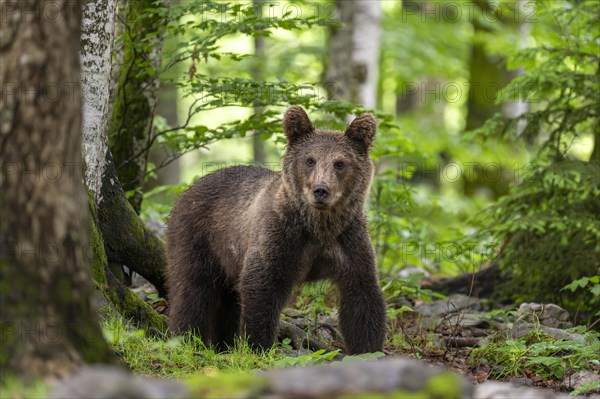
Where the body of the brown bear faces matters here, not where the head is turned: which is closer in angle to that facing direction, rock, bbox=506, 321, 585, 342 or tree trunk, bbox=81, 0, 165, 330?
the rock

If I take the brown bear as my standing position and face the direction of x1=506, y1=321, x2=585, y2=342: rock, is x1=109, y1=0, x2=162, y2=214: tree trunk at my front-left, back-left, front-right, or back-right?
back-left

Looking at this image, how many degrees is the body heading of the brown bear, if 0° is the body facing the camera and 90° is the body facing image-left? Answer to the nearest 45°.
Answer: approximately 315°

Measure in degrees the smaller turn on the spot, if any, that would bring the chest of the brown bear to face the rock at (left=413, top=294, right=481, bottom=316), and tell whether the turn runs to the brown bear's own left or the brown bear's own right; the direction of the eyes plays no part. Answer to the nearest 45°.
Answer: approximately 90° to the brown bear's own left

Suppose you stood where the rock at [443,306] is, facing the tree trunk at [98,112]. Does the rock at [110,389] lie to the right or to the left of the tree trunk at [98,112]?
left

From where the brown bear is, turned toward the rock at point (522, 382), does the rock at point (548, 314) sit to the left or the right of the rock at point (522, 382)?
left

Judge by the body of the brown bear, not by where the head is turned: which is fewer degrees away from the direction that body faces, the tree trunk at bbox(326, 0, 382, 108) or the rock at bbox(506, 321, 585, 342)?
the rock

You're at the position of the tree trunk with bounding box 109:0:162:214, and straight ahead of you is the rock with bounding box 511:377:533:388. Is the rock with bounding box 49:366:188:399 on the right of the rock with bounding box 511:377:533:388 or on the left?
right

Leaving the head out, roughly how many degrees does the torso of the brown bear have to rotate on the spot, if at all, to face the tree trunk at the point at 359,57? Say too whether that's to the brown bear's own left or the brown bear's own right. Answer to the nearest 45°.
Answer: approximately 135° to the brown bear's own left

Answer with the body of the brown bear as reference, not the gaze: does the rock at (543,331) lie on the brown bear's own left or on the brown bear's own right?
on the brown bear's own left

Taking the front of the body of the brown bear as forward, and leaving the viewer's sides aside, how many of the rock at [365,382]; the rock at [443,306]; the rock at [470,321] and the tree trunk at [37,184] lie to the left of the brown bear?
2

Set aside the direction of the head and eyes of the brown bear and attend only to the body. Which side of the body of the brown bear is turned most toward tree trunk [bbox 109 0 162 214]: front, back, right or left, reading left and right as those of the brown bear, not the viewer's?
back

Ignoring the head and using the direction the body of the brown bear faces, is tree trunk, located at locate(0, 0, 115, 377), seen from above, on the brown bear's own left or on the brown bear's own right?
on the brown bear's own right
